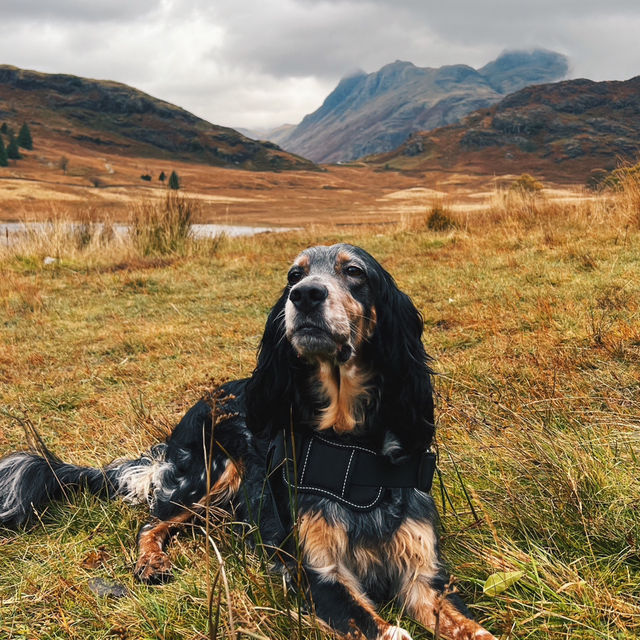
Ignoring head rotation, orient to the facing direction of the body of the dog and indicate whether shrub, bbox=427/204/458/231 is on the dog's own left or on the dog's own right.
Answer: on the dog's own left

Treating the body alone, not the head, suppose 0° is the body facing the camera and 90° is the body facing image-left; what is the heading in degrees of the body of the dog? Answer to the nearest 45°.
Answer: approximately 315°

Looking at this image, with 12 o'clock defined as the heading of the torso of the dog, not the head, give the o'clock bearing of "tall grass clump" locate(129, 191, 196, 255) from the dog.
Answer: The tall grass clump is roughly at 7 o'clock from the dog.
